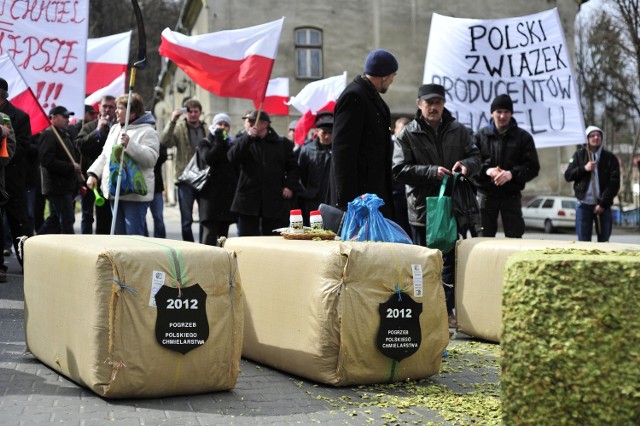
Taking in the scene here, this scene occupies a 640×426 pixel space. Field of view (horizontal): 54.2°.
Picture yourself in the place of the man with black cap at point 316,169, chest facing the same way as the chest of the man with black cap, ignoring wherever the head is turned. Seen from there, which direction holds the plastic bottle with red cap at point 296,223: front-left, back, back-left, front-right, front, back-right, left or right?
front-right

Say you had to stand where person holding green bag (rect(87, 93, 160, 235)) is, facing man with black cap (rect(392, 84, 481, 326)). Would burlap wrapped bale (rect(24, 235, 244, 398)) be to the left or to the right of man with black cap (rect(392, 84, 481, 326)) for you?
right

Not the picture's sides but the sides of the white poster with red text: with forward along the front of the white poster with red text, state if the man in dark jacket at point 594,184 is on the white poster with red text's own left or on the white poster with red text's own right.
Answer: on the white poster with red text's own left

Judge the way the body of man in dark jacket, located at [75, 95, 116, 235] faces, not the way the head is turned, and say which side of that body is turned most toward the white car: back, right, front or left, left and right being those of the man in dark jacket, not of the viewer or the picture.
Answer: left

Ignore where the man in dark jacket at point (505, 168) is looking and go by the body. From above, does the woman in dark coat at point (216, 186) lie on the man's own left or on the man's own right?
on the man's own right

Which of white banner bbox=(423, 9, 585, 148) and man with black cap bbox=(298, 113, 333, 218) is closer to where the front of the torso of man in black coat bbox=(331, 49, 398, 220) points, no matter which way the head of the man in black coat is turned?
the white banner

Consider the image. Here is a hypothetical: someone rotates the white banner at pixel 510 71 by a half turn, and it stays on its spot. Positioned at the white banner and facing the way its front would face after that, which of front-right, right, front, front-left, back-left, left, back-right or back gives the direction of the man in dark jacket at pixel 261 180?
back-left

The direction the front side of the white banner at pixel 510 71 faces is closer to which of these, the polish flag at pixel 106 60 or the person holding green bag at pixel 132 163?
the person holding green bag

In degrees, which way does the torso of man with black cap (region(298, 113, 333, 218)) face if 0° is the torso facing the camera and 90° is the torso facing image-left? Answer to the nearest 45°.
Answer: approximately 315°
